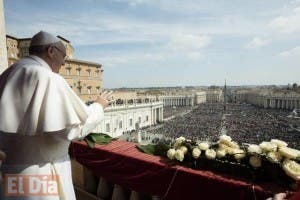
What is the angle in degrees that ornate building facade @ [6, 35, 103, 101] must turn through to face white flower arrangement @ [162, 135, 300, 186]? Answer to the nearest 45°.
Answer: approximately 45° to its right

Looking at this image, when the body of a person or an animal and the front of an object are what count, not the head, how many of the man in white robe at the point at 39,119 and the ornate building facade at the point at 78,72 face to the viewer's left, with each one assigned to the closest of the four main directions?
0

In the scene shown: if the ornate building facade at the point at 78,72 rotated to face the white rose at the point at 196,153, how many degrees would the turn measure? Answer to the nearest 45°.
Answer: approximately 45° to its right

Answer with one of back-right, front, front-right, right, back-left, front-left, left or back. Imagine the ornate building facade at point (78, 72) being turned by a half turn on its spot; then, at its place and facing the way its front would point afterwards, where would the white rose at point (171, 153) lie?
back-left

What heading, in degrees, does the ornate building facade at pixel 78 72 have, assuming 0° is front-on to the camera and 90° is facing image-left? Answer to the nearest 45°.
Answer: approximately 315°

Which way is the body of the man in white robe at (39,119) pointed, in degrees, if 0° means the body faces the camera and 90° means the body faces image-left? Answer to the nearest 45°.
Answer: approximately 225°

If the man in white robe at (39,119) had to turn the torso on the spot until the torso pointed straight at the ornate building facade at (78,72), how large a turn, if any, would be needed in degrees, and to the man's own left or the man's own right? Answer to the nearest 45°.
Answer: approximately 45° to the man's own left

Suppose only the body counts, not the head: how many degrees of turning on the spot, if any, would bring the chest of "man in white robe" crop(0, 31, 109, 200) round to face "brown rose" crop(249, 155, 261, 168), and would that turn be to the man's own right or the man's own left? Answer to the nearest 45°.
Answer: approximately 45° to the man's own right

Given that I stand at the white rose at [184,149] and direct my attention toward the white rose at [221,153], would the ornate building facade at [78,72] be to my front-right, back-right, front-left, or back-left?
back-left

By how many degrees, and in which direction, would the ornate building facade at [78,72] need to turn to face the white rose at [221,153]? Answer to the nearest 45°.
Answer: approximately 45° to its right

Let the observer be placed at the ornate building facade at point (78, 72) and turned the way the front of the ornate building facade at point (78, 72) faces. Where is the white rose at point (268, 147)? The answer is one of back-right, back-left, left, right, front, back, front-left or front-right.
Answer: front-right
